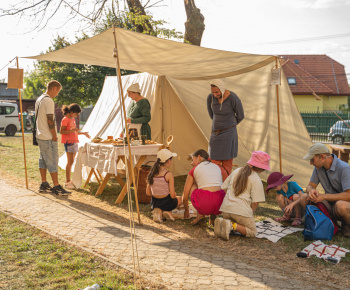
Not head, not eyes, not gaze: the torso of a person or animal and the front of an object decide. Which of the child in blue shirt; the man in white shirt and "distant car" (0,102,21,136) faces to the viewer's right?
the man in white shirt

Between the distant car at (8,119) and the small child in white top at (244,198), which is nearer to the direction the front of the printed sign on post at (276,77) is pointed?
the small child in white top

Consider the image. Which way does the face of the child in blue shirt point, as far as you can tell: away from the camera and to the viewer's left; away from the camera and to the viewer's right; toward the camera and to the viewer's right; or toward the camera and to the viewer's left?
toward the camera and to the viewer's left

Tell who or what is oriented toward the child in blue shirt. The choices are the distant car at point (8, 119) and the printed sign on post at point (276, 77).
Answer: the printed sign on post

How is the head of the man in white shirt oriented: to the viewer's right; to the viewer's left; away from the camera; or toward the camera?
to the viewer's right

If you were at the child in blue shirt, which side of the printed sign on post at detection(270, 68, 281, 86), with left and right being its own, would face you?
front

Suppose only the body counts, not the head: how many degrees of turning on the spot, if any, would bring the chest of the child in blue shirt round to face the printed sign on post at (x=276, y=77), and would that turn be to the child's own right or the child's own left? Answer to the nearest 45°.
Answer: approximately 135° to the child's own right

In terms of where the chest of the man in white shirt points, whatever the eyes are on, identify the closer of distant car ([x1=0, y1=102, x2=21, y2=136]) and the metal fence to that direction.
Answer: the metal fence

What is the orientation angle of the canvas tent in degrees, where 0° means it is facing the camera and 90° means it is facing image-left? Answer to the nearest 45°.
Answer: approximately 45°

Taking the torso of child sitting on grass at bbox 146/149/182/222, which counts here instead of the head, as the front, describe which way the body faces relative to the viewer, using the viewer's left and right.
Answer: facing away from the viewer and to the right of the viewer

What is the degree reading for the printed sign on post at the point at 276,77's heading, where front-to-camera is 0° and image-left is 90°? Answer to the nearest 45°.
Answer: approximately 0°

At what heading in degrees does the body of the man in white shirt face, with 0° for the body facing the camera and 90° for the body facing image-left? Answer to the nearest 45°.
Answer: approximately 270°
